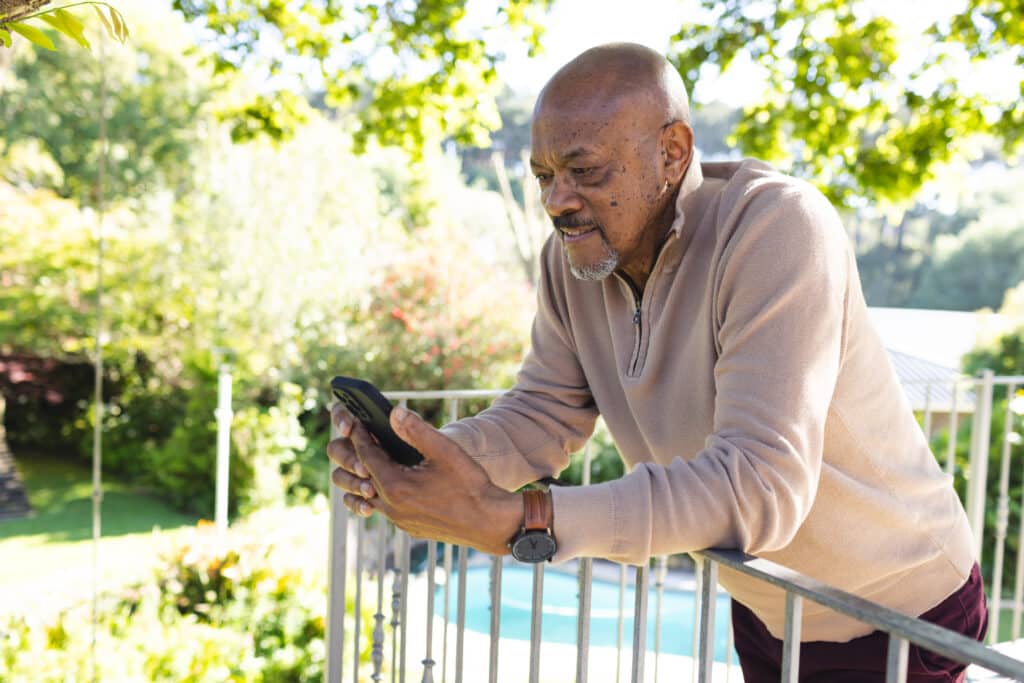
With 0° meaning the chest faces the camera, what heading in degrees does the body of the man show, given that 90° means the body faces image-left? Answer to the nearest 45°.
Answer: approximately 45°

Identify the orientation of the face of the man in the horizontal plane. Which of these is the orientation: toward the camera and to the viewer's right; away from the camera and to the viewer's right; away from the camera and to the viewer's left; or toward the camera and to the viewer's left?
toward the camera and to the viewer's left

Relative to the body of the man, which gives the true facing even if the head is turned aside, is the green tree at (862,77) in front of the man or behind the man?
behind
